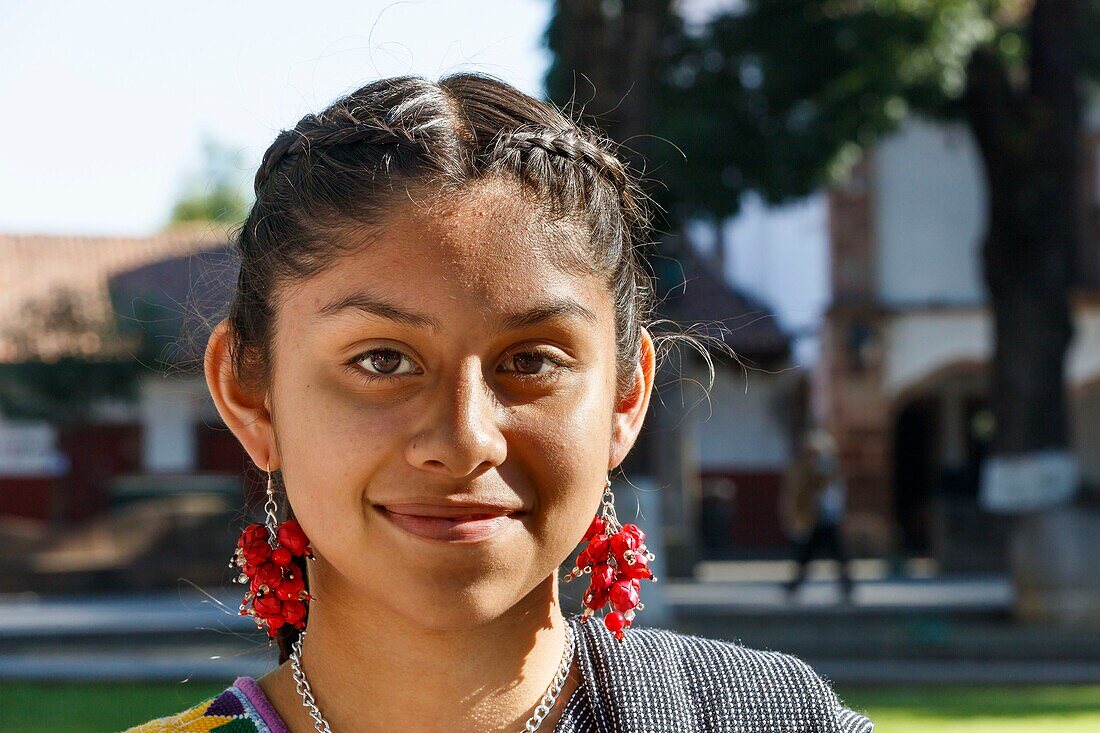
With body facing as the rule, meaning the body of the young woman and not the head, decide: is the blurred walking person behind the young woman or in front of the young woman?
behind

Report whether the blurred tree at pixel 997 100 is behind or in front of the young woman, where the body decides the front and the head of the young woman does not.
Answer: behind

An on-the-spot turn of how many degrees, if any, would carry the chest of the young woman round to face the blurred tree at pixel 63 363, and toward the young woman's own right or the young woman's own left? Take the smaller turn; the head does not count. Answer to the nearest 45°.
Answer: approximately 180°

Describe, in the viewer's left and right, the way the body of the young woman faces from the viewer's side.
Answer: facing the viewer
